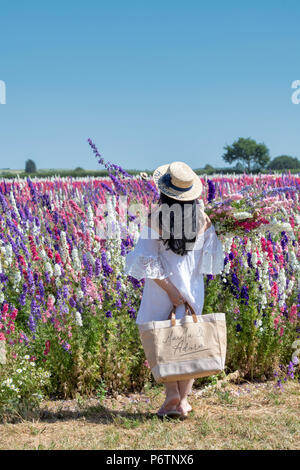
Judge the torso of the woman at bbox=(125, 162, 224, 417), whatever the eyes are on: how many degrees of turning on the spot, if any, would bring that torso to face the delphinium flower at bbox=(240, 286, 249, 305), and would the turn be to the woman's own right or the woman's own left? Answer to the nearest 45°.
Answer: approximately 45° to the woman's own right

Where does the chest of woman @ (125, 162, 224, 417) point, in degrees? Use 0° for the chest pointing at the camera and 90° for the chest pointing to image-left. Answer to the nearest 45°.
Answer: approximately 180°

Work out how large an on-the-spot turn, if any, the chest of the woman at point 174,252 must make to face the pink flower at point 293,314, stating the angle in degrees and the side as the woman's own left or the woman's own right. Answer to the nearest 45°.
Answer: approximately 45° to the woman's own right
